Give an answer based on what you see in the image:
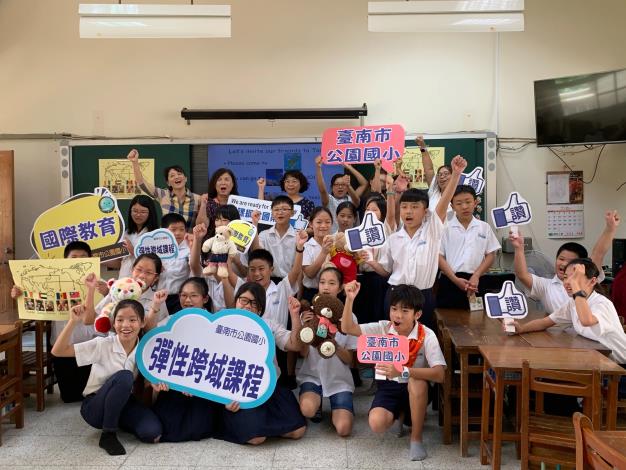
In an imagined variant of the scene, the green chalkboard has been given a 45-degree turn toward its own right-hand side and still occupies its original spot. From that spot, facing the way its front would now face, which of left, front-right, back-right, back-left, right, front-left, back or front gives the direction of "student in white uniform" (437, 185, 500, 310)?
left

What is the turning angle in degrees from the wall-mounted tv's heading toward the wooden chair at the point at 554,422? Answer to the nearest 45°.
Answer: approximately 45° to its left

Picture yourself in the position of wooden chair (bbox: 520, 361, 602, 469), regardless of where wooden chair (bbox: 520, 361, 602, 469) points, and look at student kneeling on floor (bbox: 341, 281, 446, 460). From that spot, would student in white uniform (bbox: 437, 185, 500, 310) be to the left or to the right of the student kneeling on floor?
right

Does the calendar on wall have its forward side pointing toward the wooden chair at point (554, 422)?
yes

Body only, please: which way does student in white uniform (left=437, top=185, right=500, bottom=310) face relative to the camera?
toward the camera

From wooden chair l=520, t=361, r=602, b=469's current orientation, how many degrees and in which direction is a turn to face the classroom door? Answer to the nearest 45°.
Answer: approximately 90° to its left

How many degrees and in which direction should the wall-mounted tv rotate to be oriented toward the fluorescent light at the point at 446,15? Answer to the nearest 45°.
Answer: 0° — it already faces it

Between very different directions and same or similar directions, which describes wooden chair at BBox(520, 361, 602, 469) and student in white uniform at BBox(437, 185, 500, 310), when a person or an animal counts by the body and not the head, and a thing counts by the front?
very different directions

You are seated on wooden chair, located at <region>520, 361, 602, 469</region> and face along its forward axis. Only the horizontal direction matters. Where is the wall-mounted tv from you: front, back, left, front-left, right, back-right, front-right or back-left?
front

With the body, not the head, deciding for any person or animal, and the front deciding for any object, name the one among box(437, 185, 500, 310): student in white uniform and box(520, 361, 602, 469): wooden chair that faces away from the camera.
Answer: the wooden chair

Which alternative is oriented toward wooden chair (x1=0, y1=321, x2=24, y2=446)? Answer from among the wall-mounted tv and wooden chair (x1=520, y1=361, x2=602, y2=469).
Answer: the wall-mounted tv

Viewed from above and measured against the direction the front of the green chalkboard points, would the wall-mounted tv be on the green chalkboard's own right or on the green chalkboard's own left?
on the green chalkboard's own left

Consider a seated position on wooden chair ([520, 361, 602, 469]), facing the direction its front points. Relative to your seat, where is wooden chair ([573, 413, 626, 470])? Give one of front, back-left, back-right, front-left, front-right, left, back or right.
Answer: back

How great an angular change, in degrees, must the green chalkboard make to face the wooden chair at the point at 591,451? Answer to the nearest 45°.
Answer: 0° — it already faces it

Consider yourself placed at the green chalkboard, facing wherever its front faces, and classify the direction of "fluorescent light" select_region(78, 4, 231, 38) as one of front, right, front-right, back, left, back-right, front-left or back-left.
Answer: front
